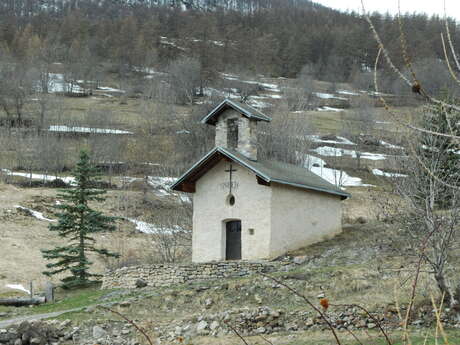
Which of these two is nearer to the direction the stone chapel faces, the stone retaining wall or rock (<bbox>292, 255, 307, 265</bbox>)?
the stone retaining wall

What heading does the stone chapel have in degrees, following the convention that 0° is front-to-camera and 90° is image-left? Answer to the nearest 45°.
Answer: approximately 45°

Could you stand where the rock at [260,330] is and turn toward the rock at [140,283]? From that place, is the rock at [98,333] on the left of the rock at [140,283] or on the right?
left

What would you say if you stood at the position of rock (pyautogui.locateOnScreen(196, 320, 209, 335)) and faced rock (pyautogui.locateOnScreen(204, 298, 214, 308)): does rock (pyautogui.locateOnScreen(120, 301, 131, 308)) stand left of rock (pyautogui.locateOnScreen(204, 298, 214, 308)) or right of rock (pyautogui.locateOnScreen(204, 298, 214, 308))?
left

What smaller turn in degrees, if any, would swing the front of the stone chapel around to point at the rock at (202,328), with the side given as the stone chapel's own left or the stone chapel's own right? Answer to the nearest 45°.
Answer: approximately 45° to the stone chapel's own left

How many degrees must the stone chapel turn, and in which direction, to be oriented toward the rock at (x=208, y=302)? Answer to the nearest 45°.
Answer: approximately 45° to its left

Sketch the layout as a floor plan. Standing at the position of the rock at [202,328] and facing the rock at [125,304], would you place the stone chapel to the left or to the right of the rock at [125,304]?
right

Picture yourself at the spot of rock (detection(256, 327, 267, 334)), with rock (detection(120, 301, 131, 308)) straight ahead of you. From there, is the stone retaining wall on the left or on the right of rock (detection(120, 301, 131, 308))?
right

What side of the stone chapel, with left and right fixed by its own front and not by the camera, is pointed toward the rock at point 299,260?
left
